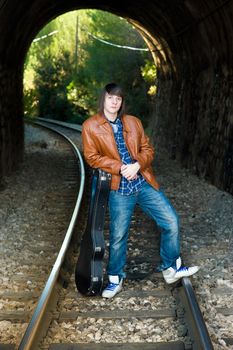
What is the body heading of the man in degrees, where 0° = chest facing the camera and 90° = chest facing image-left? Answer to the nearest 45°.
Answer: approximately 0°
